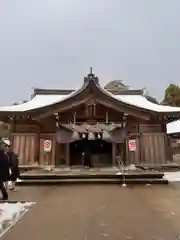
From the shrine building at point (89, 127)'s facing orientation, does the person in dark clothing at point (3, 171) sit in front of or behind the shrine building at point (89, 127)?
in front

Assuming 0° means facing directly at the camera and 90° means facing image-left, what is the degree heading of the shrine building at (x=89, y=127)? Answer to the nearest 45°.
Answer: approximately 0°
